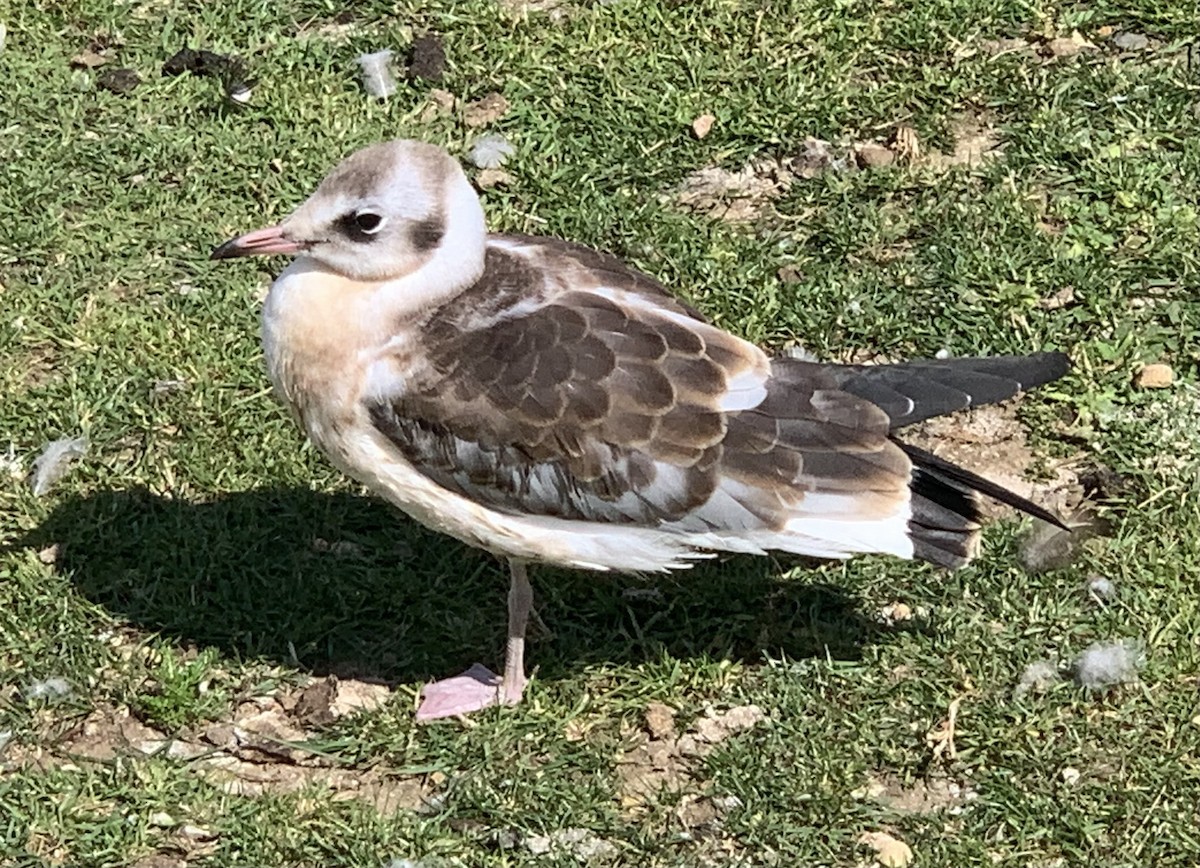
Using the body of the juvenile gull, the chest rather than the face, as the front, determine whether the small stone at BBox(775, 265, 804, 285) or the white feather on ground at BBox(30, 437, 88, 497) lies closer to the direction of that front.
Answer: the white feather on ground

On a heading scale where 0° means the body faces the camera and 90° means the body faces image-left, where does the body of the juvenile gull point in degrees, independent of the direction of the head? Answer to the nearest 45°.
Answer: approximately 90°

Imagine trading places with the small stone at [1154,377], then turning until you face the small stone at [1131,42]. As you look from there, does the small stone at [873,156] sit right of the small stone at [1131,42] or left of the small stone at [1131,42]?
left

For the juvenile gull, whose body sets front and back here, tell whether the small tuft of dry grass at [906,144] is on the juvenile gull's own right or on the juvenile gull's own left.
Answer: on the juvenile gull's own right

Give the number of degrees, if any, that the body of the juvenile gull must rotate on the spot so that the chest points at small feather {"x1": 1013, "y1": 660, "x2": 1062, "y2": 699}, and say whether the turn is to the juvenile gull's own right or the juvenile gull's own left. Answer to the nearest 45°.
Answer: approximately 180°

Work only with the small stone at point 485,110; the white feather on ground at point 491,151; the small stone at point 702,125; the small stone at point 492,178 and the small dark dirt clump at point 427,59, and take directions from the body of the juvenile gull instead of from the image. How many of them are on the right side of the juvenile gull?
5

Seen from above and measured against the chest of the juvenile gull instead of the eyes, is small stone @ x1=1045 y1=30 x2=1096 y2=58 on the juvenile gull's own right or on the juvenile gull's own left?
on the juvenile gull's own right

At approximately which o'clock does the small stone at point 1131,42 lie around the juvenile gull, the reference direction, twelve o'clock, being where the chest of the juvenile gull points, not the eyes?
The small stone is roughly at 4 o'clock from the juvenile gull.

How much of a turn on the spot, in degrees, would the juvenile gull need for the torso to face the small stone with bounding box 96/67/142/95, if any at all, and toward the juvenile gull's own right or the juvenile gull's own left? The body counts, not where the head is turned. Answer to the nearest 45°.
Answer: approximately 45° to the juvenile gull's own right

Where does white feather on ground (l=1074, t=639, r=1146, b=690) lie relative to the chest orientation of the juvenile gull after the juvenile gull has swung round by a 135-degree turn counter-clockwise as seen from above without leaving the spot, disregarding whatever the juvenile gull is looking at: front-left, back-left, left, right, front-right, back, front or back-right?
front-left

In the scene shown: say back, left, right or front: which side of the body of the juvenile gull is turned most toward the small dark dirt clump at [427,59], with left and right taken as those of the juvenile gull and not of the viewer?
right

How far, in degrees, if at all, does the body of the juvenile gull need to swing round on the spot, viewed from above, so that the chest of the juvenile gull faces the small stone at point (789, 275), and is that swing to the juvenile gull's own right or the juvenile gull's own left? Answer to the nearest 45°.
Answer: approximately 90° to the juvenile gull's own right

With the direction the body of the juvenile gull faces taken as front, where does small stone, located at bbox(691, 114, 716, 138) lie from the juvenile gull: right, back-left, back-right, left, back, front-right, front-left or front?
right

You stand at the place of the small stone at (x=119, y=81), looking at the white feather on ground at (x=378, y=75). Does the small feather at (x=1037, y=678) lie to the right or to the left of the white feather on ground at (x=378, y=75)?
right
